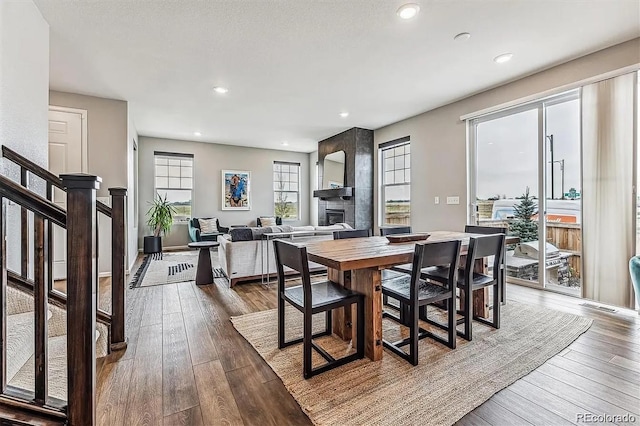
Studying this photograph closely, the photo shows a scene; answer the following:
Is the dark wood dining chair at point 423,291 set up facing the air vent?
no

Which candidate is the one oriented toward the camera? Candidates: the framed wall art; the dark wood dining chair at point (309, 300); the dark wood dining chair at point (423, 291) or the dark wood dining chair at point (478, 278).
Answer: the framed wall art

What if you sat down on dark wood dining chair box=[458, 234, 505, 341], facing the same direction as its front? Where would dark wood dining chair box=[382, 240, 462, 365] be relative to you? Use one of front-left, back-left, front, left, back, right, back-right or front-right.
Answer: left

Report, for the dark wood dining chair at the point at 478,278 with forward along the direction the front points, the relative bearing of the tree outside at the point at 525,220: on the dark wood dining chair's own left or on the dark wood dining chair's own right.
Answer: on the dark wood dining chair's own right

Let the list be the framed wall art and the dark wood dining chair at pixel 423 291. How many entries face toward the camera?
1

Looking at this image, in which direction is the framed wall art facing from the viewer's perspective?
toward the camera

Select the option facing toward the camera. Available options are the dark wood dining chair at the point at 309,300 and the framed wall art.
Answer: the framed wall art

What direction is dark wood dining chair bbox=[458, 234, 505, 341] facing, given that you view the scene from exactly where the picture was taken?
facing away from the viewer and to the left of the viewer

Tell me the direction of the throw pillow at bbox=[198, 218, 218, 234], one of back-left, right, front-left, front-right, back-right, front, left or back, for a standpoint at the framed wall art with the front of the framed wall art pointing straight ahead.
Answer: front-right

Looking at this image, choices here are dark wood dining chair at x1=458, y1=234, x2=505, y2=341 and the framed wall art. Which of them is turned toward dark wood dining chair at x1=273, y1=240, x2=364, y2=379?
the framed wall art

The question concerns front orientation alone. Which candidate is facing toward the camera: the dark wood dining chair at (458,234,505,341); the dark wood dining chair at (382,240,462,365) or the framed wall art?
the framed wall art

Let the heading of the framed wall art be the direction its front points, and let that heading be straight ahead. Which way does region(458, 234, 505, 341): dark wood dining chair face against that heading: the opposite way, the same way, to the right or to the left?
the opposite way

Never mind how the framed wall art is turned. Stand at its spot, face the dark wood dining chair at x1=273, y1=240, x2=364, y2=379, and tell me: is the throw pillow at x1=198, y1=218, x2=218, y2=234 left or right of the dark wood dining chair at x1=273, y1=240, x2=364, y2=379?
right

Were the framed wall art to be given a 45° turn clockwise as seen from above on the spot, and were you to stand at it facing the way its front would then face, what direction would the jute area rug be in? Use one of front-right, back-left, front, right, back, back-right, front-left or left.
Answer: front-left

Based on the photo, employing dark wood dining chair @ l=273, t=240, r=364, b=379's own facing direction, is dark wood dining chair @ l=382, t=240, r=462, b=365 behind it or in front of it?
in front

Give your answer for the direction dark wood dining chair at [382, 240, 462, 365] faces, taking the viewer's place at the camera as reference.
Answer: facing away from the viewer and to the left of the viewer

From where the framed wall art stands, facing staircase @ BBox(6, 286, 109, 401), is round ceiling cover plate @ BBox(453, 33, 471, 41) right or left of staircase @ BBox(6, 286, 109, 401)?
left

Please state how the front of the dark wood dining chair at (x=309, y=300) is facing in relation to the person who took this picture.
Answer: facing away from the viewer and to the right of the viewer

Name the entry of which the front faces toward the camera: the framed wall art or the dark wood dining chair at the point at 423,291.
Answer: the framed wall art
